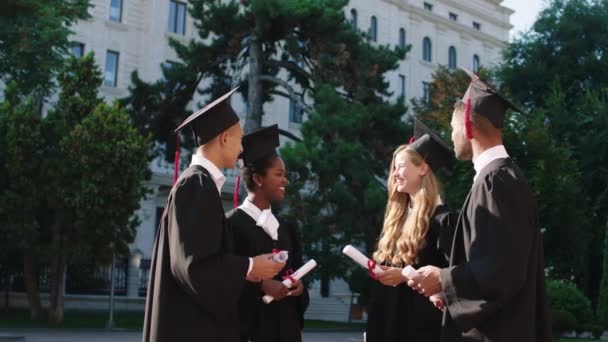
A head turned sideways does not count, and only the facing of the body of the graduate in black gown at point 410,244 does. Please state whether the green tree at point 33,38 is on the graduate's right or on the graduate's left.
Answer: on the graduate's right

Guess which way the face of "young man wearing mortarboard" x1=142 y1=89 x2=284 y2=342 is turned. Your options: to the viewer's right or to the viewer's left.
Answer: to the viewer's right

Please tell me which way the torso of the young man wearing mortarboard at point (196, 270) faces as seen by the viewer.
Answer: to the viewer's right

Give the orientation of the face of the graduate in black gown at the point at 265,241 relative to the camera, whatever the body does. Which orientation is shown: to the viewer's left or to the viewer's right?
to the viewer's right

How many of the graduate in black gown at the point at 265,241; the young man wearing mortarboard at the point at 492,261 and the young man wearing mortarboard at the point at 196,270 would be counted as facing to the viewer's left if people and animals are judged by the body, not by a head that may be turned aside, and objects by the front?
1

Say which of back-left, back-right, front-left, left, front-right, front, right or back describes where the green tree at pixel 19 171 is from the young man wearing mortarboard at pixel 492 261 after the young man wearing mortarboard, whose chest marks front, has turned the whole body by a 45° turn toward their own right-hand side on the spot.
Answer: front

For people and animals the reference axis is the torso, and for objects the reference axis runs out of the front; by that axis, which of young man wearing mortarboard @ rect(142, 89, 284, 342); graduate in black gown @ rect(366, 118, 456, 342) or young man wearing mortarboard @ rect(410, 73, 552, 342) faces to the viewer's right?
young man wearing mortarboard @ rect(142, 89, 284, 342)

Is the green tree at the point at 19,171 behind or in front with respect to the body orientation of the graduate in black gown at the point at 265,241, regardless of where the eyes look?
behind

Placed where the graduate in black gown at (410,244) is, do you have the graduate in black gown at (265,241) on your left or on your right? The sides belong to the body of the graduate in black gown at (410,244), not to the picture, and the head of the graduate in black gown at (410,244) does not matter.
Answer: on your right

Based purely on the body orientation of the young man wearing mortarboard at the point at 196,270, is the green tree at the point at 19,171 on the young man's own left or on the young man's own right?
on the young man's own left

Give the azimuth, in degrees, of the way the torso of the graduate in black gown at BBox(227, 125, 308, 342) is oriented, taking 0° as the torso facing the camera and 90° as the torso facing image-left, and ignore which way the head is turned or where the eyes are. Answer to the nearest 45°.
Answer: approximately 315°

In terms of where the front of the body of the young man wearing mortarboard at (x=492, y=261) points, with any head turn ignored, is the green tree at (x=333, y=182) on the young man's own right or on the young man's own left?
on the young man's own right

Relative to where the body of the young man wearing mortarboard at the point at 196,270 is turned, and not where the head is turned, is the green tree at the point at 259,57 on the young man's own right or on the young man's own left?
on the young man's own left

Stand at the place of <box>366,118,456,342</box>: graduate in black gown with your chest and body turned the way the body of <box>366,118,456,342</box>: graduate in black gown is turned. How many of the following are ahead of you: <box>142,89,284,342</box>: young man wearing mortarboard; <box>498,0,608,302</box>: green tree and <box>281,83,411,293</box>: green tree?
1

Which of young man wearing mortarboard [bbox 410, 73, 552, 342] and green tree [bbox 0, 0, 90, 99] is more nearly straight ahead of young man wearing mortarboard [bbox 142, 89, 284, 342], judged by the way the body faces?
the young man wearing mortarboard

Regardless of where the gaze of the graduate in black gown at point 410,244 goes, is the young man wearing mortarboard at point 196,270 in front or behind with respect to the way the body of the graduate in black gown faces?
in front

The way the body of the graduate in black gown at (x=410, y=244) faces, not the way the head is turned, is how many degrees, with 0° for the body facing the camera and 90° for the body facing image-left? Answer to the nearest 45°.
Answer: approximately 45°

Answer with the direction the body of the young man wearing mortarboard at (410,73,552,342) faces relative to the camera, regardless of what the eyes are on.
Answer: to the viewer's left
